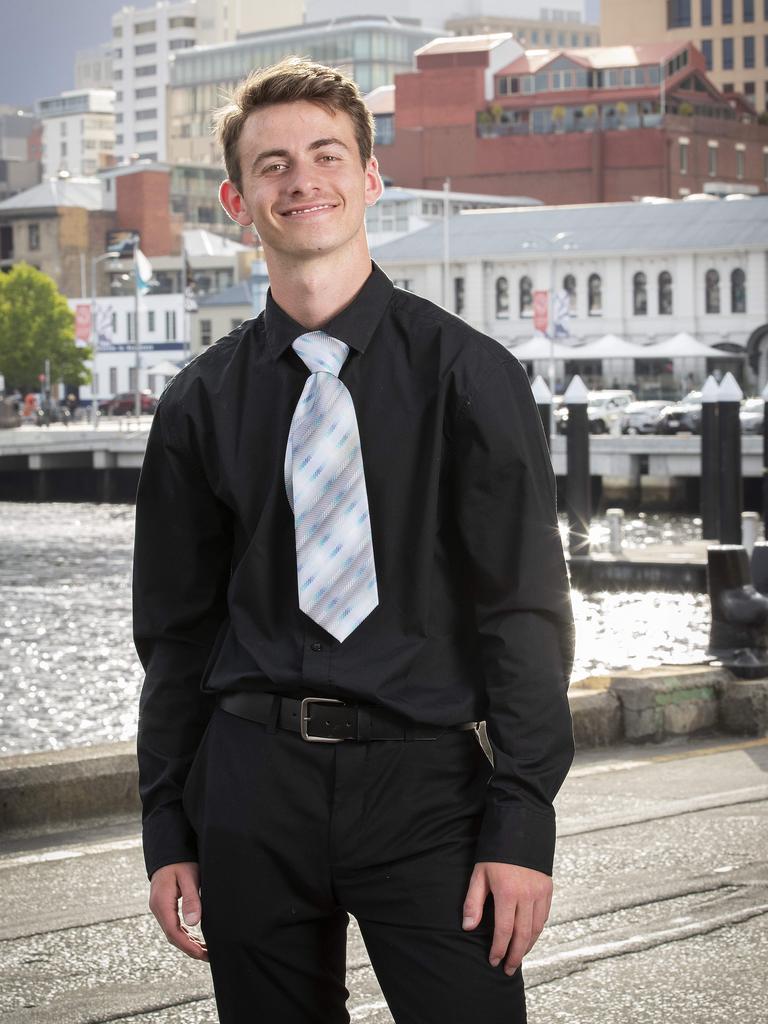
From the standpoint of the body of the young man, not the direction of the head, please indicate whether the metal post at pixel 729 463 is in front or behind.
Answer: behind

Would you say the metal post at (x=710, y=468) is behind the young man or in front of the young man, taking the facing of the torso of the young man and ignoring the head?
behind

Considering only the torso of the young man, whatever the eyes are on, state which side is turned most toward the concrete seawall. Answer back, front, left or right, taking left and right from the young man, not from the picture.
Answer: back

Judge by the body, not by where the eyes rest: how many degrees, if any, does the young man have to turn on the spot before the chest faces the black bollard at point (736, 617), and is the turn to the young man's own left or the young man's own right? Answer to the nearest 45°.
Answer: approximately 180°

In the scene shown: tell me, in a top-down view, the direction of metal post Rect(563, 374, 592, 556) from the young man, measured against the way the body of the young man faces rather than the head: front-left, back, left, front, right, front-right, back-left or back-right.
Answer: back

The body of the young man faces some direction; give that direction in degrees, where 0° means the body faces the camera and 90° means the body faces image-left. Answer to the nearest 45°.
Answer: approximately 0°
